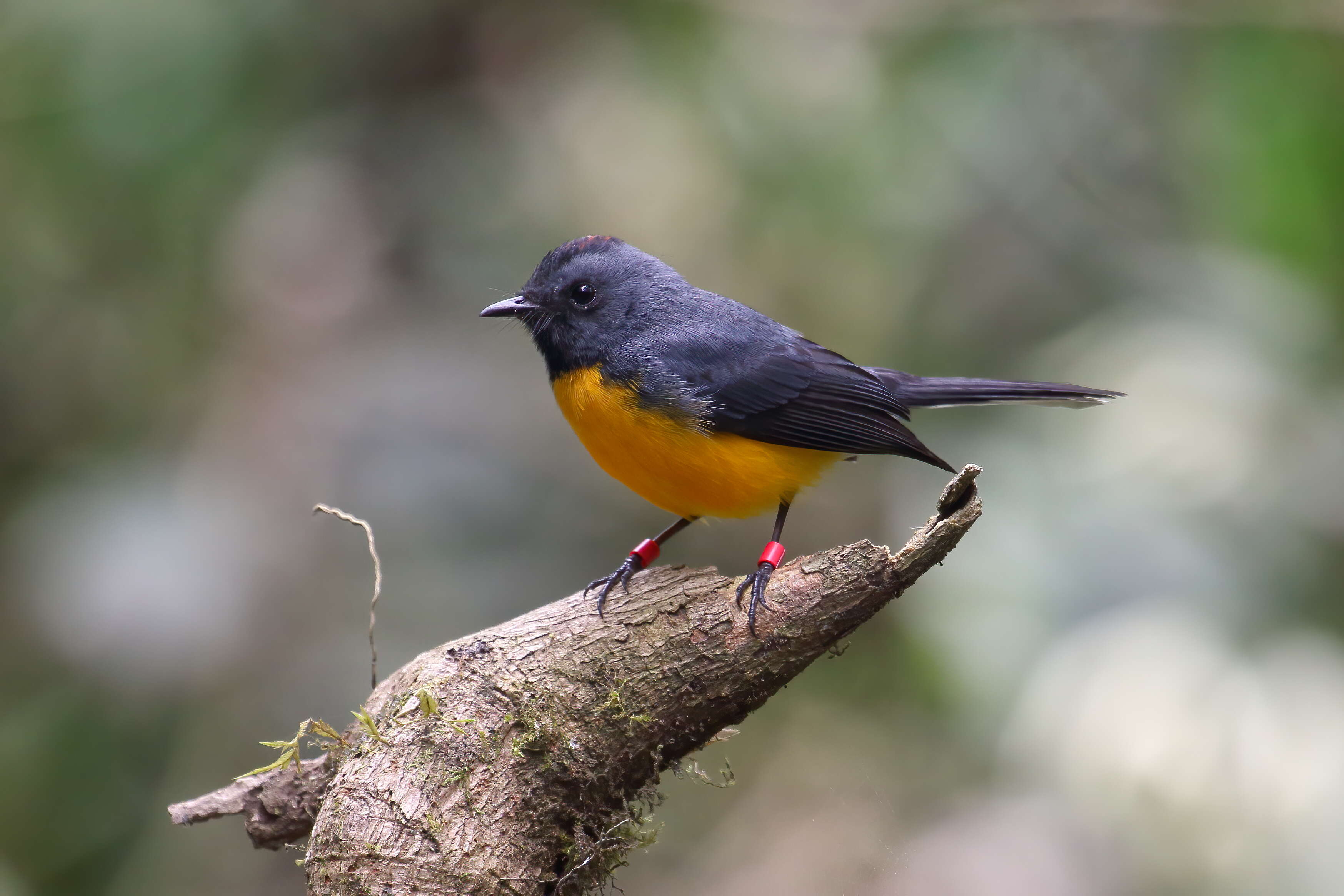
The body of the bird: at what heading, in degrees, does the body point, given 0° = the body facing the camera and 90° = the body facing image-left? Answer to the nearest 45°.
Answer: approximately 90°
